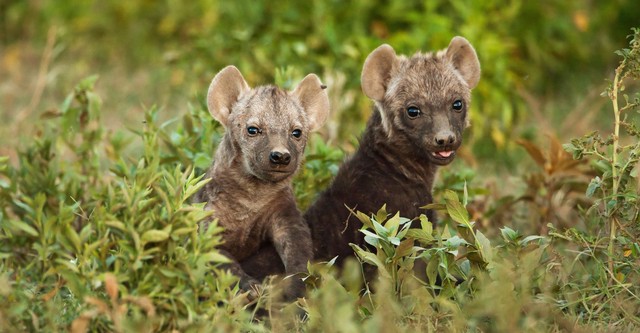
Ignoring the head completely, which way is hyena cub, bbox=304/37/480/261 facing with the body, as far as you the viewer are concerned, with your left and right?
facing the viewer and to the right of the viewer

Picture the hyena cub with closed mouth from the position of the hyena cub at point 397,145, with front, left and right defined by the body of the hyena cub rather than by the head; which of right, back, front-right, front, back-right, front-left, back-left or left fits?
right
